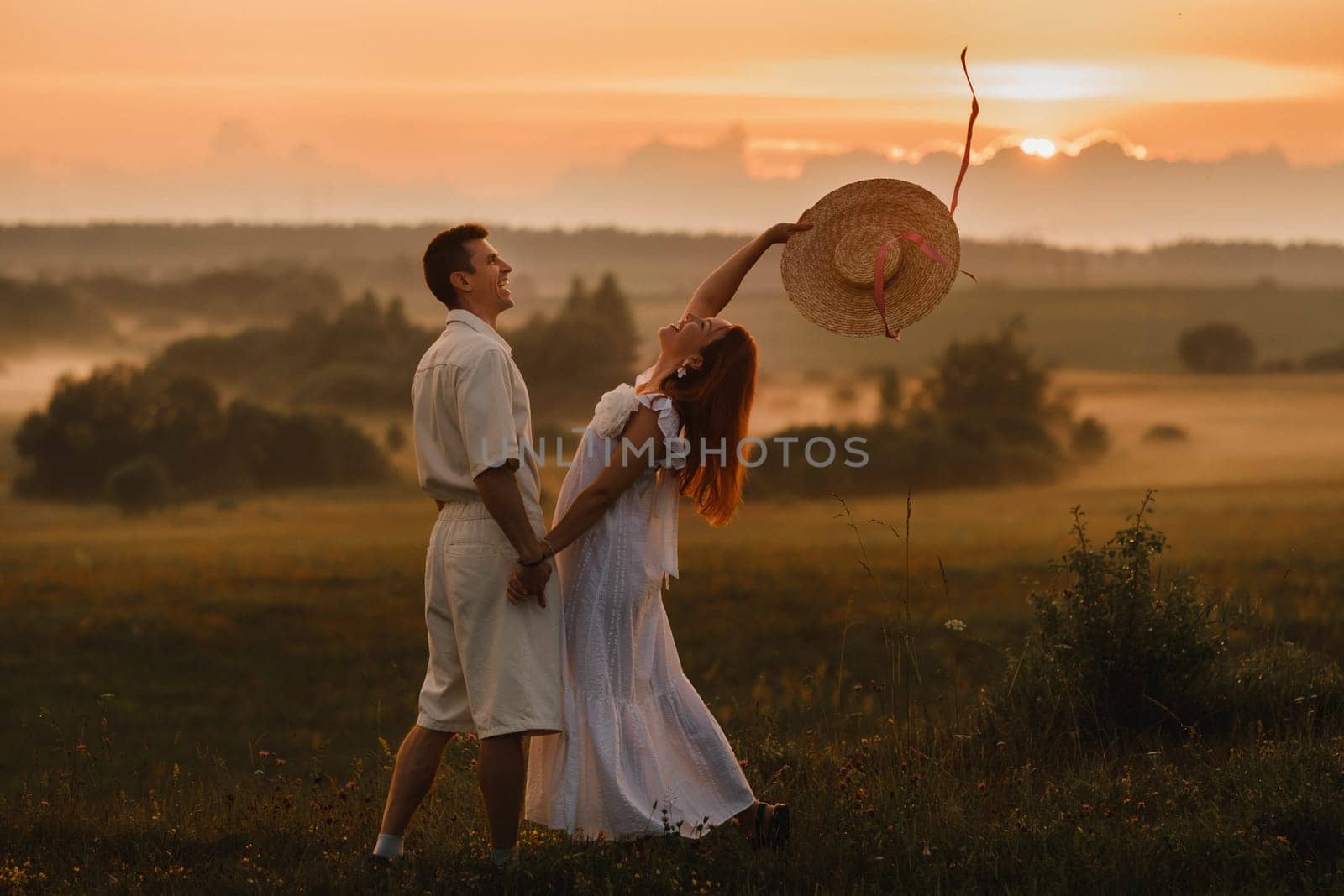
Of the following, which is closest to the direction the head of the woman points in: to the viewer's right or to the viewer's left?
to the viewer's left

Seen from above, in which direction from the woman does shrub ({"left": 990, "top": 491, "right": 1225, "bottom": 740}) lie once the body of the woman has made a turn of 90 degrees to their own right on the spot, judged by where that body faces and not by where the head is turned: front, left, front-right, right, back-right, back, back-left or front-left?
front-right

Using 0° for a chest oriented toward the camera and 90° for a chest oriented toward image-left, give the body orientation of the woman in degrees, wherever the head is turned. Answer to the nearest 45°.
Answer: approximately 90°

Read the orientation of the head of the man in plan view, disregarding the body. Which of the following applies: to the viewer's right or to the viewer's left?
to the viewer's right
